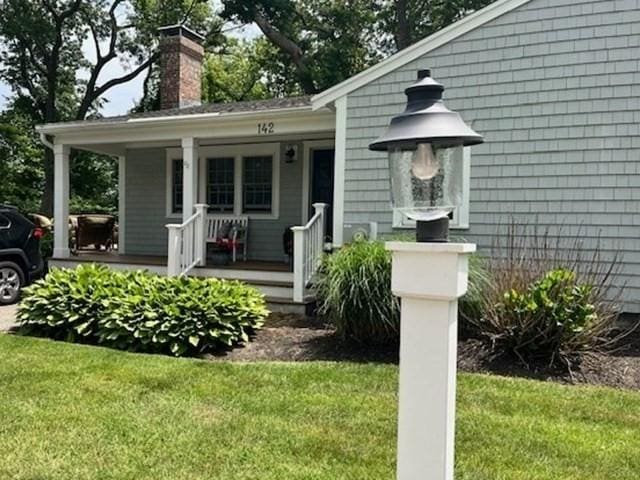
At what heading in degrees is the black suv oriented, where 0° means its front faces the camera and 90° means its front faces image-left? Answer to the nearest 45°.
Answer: approximately 90°

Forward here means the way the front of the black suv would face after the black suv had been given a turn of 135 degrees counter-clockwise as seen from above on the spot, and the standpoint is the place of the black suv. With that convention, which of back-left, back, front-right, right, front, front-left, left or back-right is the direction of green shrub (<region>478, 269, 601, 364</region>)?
front

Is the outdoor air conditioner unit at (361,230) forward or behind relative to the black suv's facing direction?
behind

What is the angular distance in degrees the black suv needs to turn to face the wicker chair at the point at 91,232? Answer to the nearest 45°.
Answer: approximately 90° to its right

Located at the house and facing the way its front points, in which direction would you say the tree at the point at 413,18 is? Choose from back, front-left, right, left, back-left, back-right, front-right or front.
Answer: back
